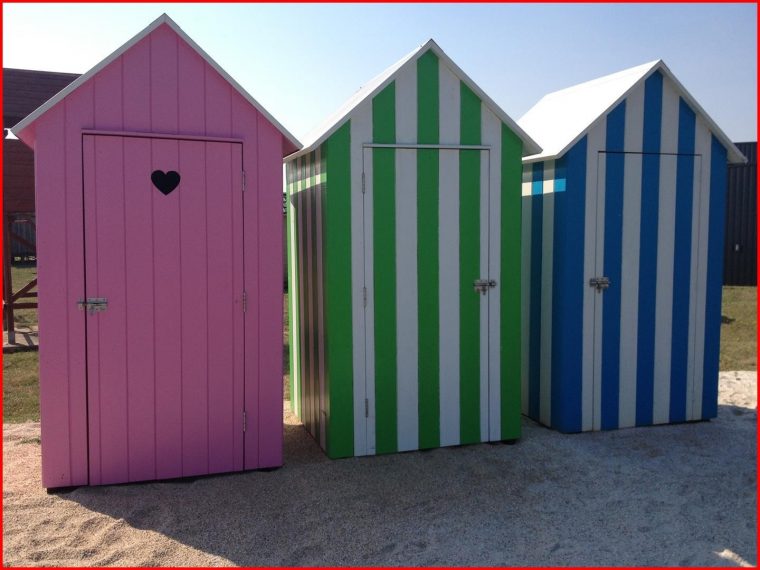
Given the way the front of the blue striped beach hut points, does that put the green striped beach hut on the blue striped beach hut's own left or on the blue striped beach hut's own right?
on the blue striped beach hut's own right

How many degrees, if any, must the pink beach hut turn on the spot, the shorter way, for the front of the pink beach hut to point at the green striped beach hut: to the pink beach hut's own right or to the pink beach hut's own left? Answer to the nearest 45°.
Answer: approximately 90° to the pink beach hut's own left

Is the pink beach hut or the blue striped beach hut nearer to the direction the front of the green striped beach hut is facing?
the pink beach hut

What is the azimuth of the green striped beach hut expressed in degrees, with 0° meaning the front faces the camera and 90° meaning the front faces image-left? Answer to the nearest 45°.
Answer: approximately 0°

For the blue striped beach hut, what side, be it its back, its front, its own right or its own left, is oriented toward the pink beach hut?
right

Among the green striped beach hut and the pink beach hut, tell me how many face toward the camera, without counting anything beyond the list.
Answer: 2

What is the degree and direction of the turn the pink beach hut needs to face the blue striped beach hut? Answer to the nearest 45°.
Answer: approximately 90° to its left
